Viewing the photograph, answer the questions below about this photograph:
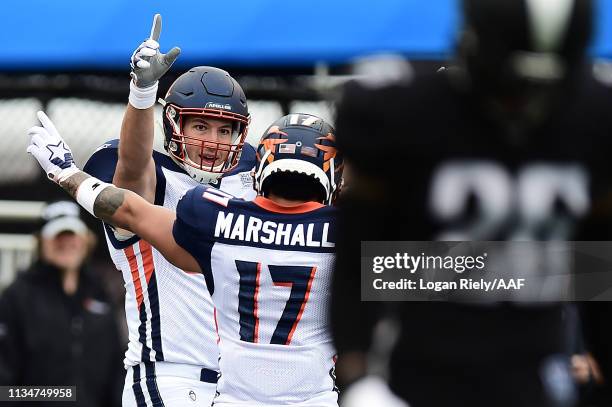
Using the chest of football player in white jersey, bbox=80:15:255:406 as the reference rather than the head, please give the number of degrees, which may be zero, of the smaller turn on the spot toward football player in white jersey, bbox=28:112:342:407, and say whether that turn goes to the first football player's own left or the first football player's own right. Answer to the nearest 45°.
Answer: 0° — they already face them

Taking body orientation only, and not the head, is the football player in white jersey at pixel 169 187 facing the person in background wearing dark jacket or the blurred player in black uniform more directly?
the blurred player in black uniform

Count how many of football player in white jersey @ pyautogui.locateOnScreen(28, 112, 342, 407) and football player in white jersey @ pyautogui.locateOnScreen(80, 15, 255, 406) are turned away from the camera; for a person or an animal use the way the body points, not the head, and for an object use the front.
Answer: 1

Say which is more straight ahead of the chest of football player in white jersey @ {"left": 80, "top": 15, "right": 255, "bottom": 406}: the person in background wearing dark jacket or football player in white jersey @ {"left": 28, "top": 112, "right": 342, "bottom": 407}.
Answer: the football player in white jersey

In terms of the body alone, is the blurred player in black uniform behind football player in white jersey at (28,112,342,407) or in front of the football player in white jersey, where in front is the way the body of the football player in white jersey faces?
behind

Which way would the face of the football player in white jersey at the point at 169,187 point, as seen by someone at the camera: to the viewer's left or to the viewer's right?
to the viewer's right

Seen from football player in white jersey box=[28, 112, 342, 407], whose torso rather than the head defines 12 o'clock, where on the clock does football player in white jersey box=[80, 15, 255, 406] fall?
football player in white jersey box=[80, 15, 255, 406] is roughly at 11 o'clock from football player in white jersey box=[28, 112, 342, 407].

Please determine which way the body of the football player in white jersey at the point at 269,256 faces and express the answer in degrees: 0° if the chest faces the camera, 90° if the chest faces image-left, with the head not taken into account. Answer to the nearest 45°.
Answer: approximately 180°

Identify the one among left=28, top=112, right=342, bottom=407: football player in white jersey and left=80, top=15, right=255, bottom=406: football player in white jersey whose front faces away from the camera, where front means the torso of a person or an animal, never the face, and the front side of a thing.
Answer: left=28, top=112, right=342, bottom=407: football player in white jersey

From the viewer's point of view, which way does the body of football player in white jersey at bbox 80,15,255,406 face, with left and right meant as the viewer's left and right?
facing the viewer and to the right of the viewer

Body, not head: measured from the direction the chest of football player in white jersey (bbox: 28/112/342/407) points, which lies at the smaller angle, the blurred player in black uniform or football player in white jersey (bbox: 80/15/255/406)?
the football player in white jersey

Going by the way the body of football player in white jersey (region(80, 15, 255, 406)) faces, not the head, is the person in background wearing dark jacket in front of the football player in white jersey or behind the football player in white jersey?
behind
